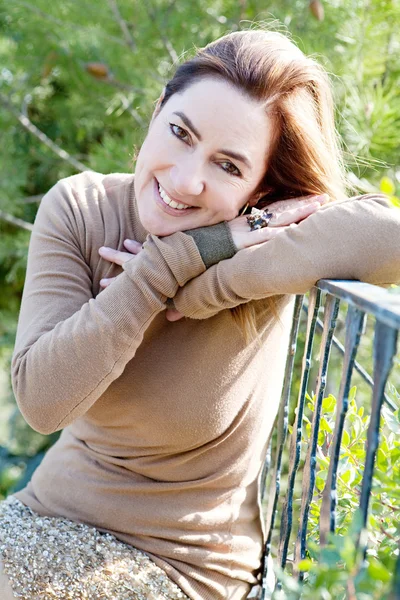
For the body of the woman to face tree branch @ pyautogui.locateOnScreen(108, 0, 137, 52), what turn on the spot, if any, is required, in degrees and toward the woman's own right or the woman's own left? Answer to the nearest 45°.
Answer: approximately 180°

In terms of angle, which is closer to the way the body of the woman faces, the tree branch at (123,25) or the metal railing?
the metal railing

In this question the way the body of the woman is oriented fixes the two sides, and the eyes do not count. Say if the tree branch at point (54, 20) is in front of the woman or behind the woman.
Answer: behind

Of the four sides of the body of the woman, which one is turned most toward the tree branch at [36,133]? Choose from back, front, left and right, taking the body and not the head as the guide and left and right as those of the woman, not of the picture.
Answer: back

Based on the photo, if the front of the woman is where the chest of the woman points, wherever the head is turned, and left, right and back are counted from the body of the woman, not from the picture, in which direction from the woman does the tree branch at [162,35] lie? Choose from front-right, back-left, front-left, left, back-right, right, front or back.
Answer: back

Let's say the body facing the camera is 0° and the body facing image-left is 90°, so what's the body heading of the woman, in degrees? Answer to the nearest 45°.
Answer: approximately 0°
